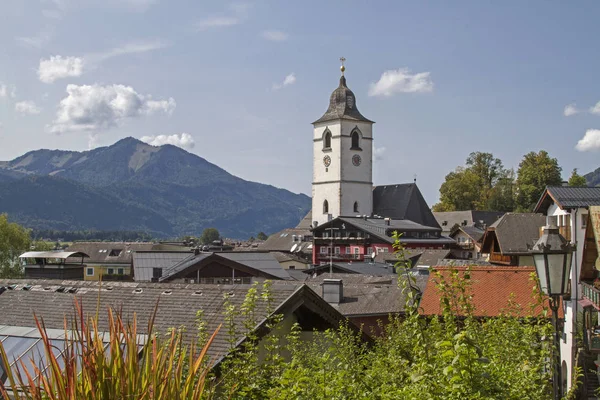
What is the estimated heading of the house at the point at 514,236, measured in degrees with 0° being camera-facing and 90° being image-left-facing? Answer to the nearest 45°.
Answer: approximately 45°

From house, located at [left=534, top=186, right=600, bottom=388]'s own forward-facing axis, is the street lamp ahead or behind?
ahead

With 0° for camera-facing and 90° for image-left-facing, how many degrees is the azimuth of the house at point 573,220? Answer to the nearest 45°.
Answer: approximately 45°

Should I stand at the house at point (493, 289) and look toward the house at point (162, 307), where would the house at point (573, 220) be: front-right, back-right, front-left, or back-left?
back-left

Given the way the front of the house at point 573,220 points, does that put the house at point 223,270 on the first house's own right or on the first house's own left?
on the first house's own right

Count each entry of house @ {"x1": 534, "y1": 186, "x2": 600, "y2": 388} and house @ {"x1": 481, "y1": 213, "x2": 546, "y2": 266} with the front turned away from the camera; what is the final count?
0

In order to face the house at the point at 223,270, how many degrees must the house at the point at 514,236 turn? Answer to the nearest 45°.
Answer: approximately 45° to its right

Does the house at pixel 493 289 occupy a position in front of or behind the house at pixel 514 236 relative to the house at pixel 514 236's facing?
in front

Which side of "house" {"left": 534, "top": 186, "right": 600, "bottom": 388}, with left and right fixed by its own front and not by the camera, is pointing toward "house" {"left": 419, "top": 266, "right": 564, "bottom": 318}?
front
